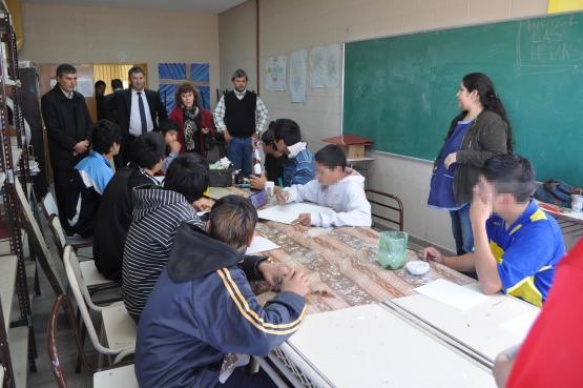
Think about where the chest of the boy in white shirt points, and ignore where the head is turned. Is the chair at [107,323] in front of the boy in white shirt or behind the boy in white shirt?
in front

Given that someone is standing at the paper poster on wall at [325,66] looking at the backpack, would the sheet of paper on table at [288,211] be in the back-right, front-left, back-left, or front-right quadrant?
front-right

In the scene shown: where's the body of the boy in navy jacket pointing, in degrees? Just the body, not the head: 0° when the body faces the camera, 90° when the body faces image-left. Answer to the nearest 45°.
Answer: approximately 225°

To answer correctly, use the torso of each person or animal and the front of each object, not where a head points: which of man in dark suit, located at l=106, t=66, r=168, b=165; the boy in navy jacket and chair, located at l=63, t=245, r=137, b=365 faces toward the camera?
the man in dark suit

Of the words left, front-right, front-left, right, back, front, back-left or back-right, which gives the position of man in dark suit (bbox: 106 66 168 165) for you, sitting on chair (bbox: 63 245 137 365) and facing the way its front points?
left

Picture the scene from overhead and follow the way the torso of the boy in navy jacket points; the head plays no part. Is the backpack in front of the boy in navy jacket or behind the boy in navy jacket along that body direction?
in front

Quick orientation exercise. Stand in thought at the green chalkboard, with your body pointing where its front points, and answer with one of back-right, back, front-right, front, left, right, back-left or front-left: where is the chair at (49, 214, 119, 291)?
front

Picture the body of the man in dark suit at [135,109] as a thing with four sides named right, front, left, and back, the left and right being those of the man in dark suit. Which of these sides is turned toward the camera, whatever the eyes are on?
front

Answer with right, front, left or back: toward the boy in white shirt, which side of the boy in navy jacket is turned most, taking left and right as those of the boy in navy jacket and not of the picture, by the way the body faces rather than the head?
front

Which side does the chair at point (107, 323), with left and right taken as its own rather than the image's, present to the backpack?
front

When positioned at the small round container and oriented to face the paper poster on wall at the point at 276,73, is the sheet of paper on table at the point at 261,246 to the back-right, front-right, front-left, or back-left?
front-left

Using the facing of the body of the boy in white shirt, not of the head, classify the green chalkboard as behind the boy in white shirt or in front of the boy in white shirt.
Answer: behind

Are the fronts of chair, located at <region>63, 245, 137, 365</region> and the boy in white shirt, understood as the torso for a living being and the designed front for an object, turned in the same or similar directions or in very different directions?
very different directions

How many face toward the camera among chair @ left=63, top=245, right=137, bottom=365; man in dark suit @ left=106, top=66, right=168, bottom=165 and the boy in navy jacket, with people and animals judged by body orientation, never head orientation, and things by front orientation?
1

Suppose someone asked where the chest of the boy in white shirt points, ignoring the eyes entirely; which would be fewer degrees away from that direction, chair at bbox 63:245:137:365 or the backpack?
the chair

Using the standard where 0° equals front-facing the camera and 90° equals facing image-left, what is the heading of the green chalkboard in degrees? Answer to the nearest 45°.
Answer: approximately 45°

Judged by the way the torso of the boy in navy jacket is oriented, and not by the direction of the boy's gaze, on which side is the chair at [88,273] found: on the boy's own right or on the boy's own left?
on the boy's own left

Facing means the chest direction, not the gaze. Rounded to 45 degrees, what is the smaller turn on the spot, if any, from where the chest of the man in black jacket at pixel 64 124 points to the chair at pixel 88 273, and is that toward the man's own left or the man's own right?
approximately 45° to the man's own right

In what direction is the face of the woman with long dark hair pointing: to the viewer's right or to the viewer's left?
to the viewer's left

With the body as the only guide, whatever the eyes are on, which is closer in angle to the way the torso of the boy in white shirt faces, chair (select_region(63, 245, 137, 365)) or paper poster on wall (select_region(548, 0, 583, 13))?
the chair

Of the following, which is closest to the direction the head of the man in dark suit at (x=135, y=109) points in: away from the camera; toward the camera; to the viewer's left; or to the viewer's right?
toward the camera
